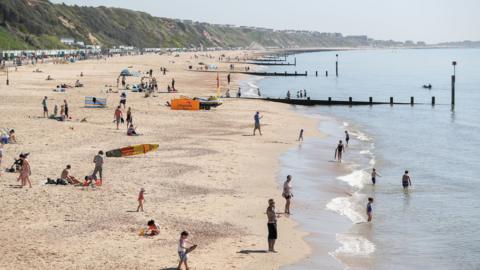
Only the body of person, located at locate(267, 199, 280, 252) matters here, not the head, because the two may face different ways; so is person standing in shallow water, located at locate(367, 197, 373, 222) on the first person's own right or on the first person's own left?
on the first person's own left
